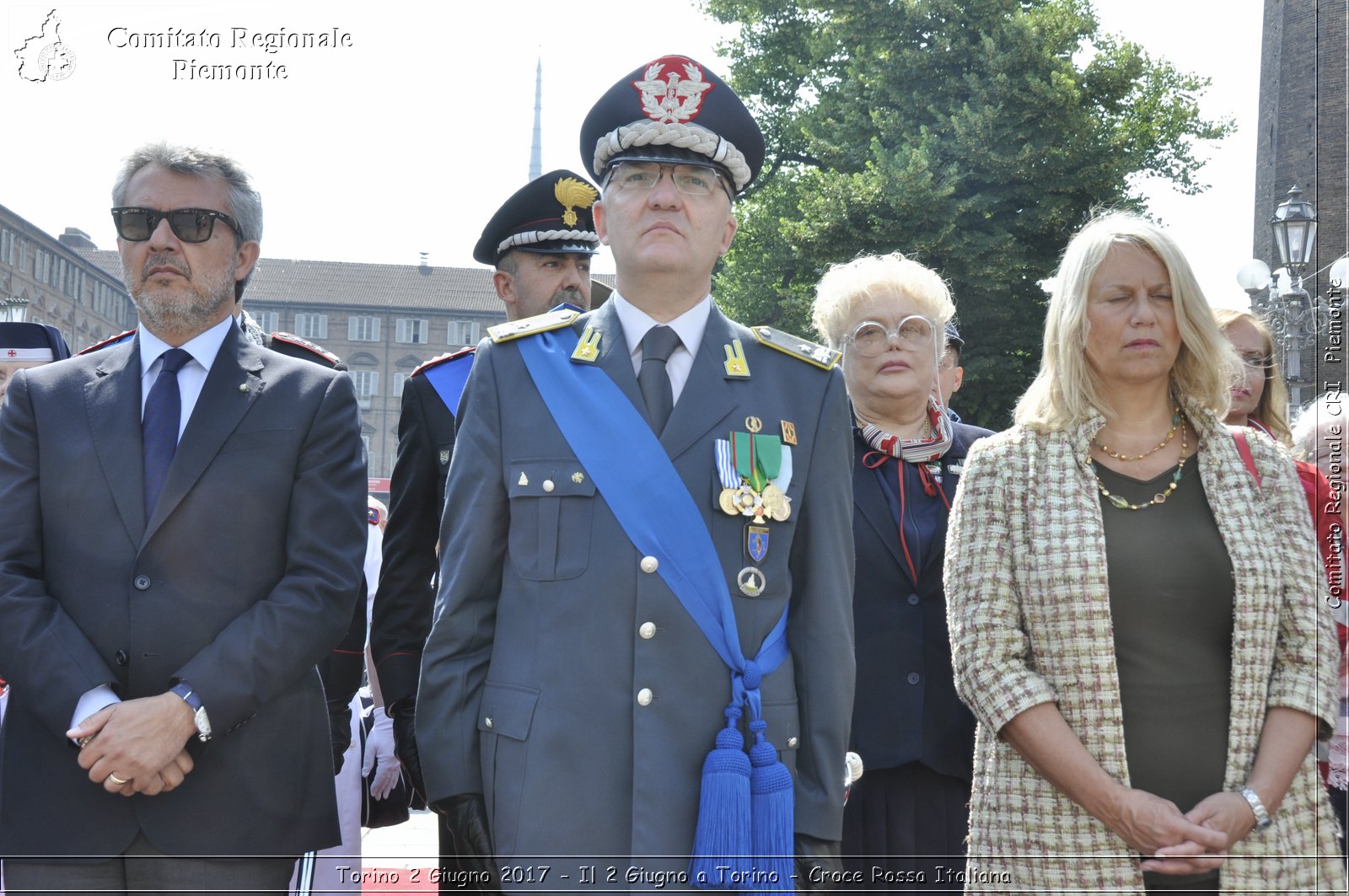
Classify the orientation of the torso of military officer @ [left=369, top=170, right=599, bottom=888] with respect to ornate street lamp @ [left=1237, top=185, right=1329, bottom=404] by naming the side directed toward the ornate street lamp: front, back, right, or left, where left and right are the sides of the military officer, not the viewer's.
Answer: left

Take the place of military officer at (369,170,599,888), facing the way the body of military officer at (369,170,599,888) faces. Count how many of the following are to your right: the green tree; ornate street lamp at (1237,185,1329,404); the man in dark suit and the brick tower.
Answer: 1

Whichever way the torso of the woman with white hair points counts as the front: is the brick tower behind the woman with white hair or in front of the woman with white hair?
behind

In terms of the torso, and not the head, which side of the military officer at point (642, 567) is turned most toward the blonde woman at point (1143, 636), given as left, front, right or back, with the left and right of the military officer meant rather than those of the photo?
left

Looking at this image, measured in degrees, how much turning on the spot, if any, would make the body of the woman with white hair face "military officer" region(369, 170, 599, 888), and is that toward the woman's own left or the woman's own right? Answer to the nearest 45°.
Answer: approximately 90° to the woman's own right

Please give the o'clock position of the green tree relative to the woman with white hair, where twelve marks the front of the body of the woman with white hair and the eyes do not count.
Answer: The green tree is roughly at 6 o'clock from the woman with white hair.

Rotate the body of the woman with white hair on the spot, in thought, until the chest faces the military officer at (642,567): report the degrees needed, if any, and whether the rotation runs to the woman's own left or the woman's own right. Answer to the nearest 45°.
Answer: approximately 45° to the woman's own right

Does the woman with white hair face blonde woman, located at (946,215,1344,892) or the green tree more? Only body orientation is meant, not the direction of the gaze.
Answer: the blonde woman

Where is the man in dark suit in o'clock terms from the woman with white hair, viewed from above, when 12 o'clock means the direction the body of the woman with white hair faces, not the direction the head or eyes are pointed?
The man in dark suit is roughly at 2 o'clock from the woman with white hair.

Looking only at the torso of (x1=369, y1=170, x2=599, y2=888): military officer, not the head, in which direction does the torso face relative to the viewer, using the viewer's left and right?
facing the viewer and to the right of the viewer
